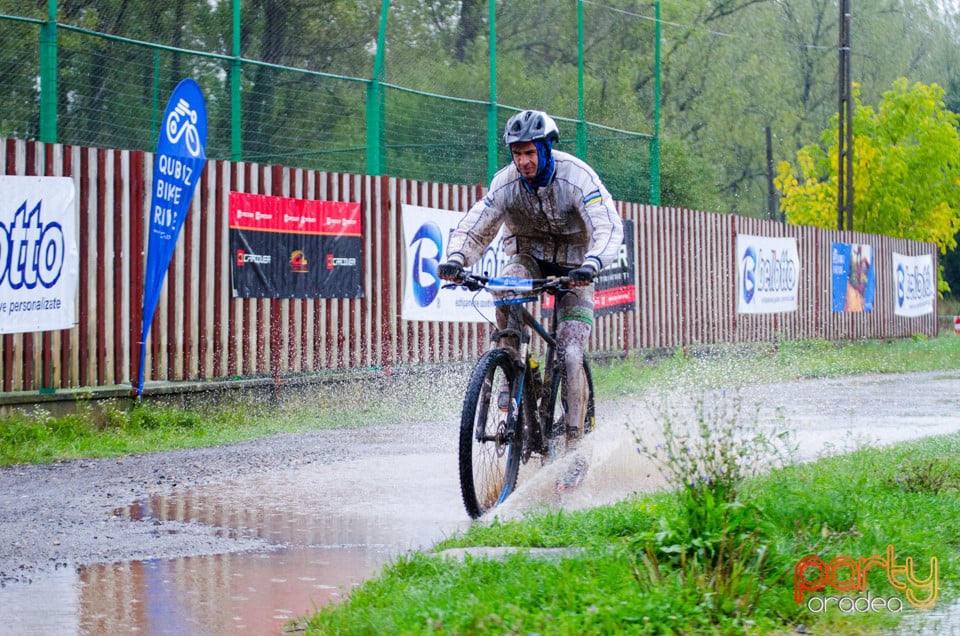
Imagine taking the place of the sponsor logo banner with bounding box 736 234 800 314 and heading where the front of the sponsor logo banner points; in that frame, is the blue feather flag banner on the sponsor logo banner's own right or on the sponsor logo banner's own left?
on the sponsor logo banner's own right

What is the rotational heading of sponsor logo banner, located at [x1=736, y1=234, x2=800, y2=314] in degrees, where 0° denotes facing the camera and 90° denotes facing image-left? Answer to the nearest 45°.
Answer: approximately 315°

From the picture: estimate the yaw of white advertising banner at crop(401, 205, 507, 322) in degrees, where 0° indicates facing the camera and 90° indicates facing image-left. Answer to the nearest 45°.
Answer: approximately 315°

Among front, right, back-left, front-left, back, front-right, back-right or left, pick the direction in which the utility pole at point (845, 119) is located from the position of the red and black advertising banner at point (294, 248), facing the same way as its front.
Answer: left

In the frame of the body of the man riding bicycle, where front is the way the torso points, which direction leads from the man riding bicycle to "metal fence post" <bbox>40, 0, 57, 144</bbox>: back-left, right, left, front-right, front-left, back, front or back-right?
right

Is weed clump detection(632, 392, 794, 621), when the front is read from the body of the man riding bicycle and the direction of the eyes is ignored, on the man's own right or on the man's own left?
on the man's own left

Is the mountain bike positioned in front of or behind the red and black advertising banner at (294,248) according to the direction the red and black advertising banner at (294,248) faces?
in front

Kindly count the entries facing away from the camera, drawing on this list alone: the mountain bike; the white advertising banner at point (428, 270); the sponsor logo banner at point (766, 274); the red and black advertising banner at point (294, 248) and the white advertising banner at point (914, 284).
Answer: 0

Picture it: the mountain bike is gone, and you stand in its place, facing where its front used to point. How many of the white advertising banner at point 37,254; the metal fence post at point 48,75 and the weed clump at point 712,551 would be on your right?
2

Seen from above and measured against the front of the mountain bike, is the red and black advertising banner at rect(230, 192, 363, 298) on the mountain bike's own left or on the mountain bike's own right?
on the mountain bike's own right

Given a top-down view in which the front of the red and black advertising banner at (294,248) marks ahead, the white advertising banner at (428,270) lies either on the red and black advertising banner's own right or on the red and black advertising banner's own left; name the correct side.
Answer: on the red and black advertising banner's own left

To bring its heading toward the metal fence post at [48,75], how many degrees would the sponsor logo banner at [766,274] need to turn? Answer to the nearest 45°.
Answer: approximately 90° to its right

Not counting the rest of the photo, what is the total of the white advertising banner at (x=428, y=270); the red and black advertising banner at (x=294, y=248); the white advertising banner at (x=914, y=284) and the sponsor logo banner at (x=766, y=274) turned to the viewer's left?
0

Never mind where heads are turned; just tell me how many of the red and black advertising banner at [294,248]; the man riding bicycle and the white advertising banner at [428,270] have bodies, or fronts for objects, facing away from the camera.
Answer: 0

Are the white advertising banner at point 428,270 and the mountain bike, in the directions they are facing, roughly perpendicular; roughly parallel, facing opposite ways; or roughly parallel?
roughly perpendicular

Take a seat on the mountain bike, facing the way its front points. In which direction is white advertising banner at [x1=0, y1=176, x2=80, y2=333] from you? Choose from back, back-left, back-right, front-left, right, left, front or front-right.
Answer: right

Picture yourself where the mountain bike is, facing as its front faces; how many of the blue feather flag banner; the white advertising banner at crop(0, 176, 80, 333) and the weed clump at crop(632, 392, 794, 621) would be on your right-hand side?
2
